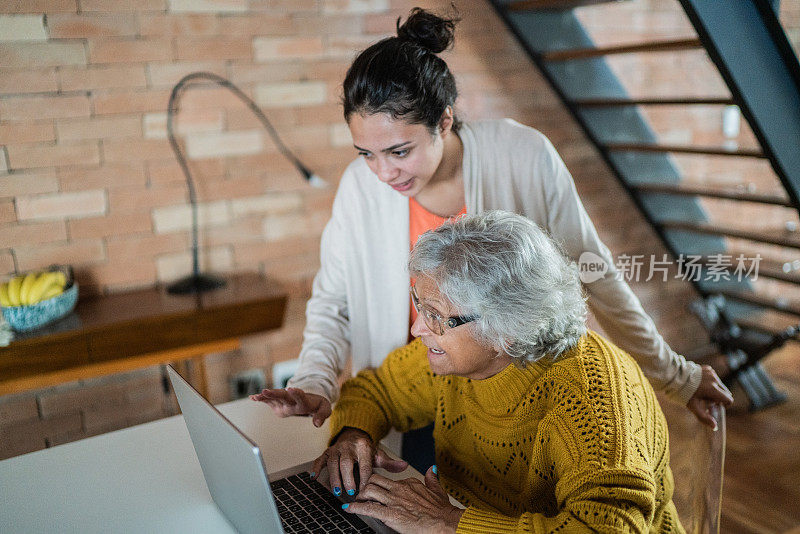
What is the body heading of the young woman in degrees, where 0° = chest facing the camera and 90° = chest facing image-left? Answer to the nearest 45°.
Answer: approximately 45°

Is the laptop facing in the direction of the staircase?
yes

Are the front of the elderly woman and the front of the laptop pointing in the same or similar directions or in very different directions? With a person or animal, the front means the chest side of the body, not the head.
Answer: very different directions

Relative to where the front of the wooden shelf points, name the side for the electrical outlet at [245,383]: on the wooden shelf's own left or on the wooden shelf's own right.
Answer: on the wooden shelf's own left

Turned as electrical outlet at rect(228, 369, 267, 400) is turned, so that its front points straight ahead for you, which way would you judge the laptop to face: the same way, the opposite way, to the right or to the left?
to the left

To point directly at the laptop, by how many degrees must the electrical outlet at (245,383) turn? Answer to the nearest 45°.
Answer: approximately 45° to its right

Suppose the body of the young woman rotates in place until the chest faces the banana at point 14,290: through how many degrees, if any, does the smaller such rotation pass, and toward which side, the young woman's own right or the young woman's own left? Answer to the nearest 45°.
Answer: approximately 45° to the young woman's own right

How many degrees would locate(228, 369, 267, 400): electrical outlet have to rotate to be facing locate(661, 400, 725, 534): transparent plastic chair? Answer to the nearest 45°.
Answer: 0° — it already faces it

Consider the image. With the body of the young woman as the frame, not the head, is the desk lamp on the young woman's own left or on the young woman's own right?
on the young woman's own right

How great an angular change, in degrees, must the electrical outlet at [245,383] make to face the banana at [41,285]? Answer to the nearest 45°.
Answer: approximately 90° to its right
